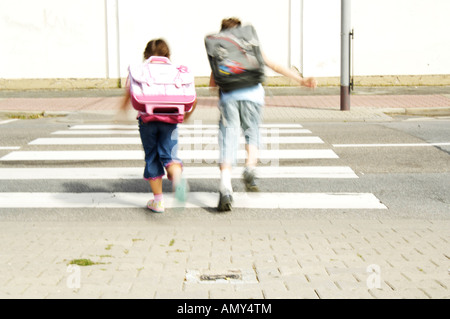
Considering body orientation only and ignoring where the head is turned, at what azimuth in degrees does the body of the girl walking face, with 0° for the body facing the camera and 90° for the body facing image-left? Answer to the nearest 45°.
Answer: approximately 180°

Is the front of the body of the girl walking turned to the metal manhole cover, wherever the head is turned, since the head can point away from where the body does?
no

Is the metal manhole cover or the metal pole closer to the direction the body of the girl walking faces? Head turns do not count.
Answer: the metal pole

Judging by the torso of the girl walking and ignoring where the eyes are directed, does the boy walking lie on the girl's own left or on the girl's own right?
on the girl's own right

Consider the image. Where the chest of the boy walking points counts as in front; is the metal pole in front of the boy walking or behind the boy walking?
in front

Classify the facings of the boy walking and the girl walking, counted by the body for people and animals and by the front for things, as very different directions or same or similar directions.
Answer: same or similar directions

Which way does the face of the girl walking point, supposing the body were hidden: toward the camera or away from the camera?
away from the camera

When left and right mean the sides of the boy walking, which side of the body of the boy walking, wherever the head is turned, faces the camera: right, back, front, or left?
back

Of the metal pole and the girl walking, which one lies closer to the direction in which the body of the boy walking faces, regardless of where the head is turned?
the metal pole

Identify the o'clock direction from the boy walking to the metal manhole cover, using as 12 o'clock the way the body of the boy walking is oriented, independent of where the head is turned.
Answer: The metal manhole cover is roughly at 6 o'clock from the boy walking.

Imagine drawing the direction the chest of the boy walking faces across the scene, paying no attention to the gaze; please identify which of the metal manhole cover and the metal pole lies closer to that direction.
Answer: the metal pole

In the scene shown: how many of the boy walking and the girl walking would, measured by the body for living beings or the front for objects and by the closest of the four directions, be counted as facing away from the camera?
2

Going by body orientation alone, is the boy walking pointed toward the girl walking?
no
